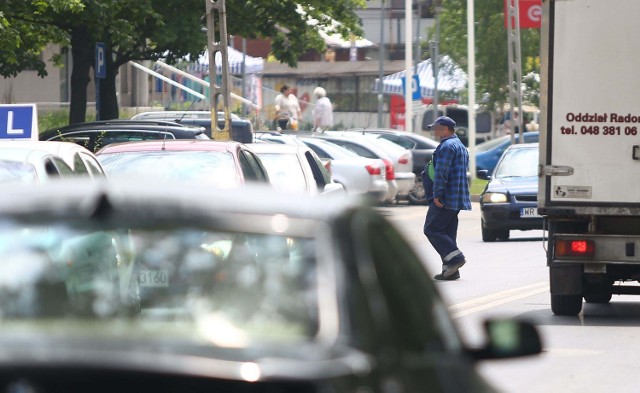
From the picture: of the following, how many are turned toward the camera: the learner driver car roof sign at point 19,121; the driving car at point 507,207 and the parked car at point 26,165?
2

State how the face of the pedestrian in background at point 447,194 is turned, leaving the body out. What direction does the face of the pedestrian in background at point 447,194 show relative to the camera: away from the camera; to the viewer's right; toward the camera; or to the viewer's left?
to the viewer's left

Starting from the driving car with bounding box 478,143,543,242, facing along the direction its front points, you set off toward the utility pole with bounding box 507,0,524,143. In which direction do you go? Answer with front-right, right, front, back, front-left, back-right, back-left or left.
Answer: back

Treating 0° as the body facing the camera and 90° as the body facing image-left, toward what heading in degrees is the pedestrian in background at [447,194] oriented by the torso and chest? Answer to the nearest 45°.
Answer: approximately 90°

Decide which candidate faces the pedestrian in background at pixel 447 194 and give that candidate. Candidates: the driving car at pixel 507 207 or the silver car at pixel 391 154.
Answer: the driving car

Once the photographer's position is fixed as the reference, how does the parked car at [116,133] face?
facing to the left of the viewer
